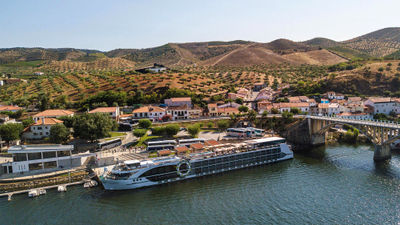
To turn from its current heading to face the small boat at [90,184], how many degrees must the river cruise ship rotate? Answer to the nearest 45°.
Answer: approximately 45° to its right

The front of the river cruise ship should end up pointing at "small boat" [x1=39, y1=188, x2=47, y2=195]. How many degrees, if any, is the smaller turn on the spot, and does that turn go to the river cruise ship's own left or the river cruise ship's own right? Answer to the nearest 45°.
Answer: approximately 45° to the river cruise ship's own right

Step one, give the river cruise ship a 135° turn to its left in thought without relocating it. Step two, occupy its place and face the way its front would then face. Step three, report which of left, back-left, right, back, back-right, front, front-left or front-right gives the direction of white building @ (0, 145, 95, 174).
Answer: back

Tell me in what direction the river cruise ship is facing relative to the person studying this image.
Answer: facing the viewer and to the left of the viewer

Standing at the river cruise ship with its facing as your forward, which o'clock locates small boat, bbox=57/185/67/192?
The small boat is roughly at 1 o'clock from the river cruise ship.

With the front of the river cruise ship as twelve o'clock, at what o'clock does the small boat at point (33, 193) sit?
The small boat is roughly at 1 o'clock from the river cruise ship.
